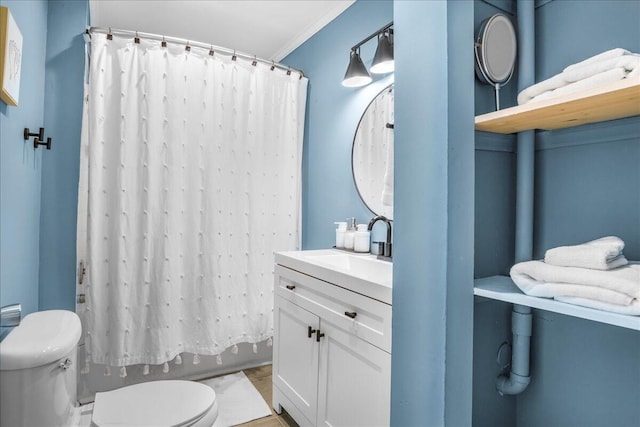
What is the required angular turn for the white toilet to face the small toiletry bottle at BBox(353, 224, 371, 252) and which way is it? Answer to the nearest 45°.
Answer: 0° — it already faces it

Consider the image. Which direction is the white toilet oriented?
to the viewer's right

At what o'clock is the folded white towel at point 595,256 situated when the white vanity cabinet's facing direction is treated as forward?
The folded white towel is roughly at 9 o'clock from the white vanity cabinet.

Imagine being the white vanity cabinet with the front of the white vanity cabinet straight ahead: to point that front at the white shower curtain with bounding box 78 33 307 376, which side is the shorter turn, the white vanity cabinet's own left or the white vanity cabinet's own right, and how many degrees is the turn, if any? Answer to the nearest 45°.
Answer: approximately 90° to the white vanity cabinet's own right

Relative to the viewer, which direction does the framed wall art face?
to the viewer's right

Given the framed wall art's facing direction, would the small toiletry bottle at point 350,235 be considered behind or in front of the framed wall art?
in front

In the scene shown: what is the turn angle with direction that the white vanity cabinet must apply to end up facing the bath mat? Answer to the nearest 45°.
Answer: approximately 90° to its right

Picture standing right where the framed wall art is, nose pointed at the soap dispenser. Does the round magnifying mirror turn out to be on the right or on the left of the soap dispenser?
right

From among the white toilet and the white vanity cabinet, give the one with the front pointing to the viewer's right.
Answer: the white toilet
